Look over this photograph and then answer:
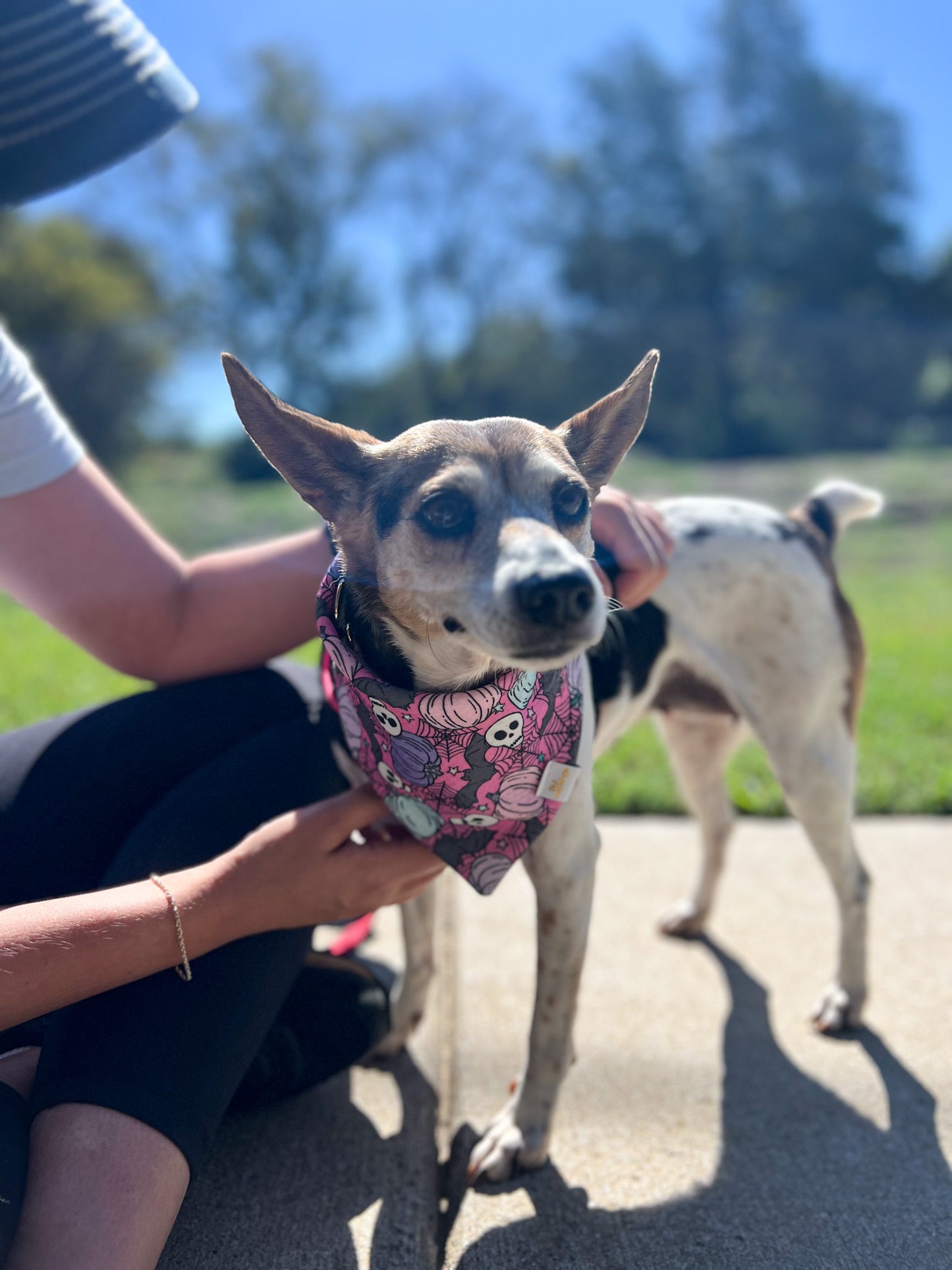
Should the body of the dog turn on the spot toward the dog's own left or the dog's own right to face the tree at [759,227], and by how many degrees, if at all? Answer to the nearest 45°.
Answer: approximately 135° to the dog's own right

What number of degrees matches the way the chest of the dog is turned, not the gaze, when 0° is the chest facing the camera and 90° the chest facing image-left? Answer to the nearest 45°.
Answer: approximately 45°

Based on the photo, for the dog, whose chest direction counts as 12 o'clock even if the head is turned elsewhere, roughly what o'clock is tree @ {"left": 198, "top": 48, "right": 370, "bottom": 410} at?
The tree is roughly at 4 o'clock from the dog.
